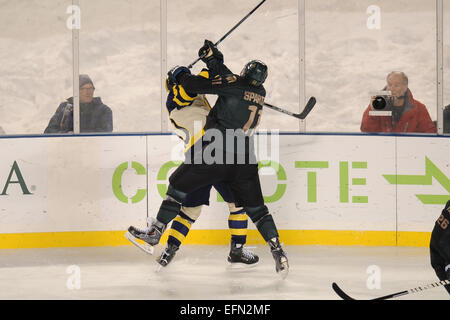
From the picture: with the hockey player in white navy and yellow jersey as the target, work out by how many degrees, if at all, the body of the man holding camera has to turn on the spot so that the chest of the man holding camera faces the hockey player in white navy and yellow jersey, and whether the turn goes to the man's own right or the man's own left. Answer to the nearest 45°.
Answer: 0° — they already face them

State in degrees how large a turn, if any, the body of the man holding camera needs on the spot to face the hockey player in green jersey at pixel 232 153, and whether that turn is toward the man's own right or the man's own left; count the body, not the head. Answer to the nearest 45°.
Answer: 0° — they already face them

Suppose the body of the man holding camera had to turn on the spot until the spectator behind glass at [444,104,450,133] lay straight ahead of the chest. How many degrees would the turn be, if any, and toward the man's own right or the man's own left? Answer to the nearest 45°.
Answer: approximately 135° to the man's own left

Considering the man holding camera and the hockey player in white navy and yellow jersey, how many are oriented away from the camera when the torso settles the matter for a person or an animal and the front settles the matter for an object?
0

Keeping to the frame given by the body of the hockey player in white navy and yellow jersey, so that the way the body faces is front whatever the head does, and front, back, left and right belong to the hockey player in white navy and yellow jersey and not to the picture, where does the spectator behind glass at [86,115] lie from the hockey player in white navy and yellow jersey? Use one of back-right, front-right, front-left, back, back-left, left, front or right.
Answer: back

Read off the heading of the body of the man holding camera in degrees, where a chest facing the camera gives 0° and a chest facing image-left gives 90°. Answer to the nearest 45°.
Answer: approximately 45°

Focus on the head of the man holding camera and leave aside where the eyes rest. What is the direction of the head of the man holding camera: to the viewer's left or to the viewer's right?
to the viewer's left
